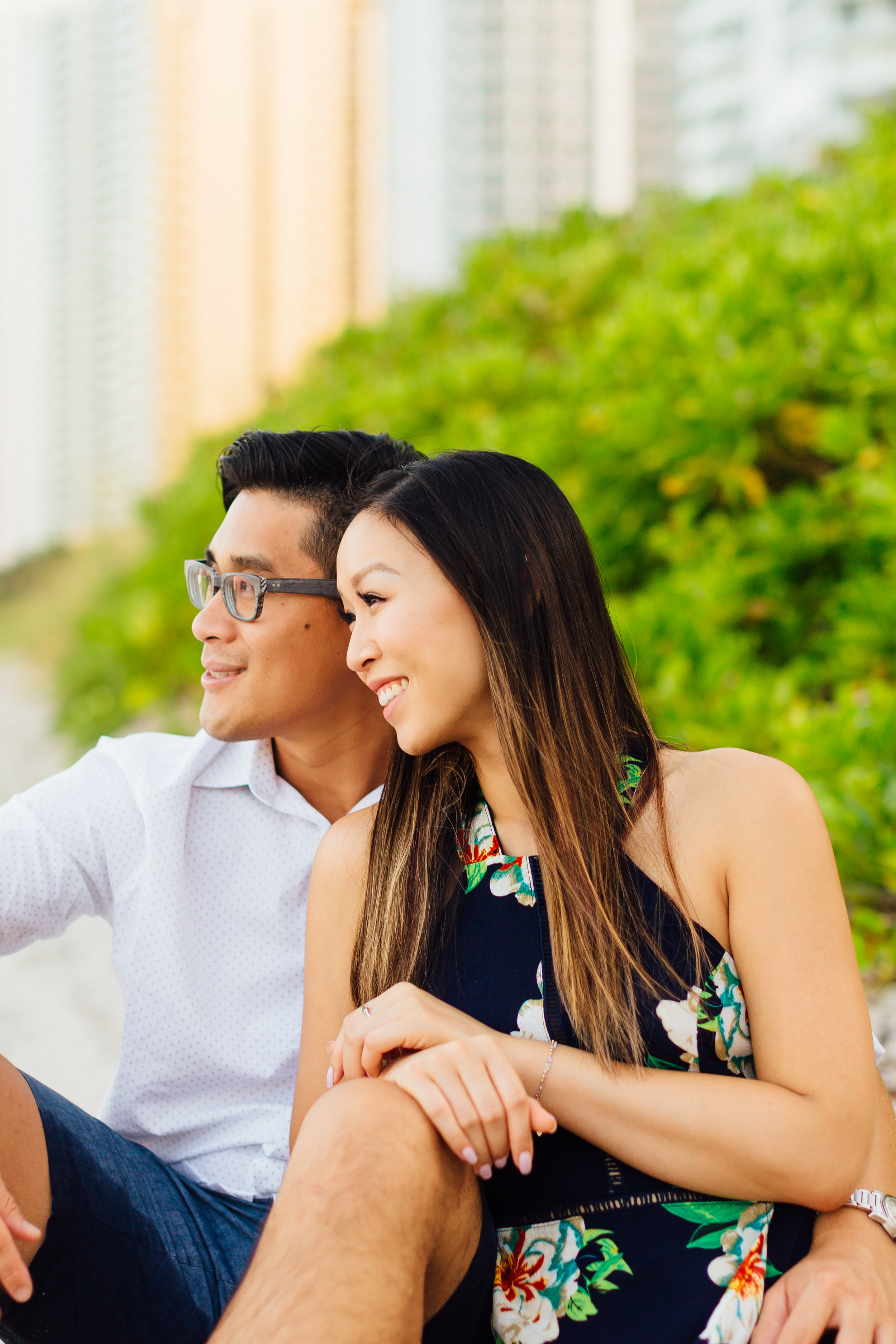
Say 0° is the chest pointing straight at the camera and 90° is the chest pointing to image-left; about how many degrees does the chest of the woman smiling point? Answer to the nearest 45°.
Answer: approximately 45°

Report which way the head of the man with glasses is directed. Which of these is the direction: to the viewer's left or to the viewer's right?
to the viewer's left

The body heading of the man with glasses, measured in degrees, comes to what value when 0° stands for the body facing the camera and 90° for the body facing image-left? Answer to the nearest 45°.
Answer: approximately 45°
